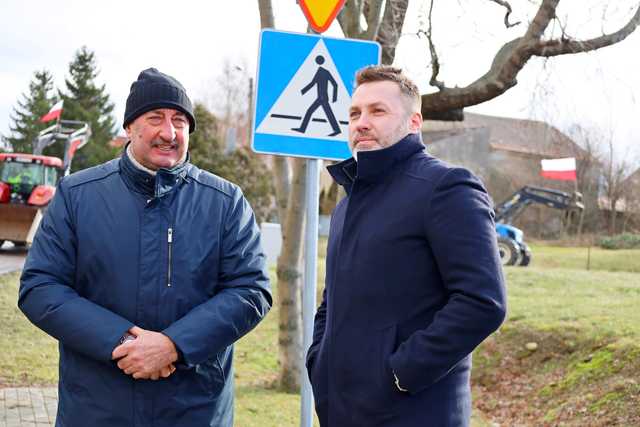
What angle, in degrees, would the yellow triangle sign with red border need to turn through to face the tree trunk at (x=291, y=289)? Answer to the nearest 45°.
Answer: approximately 180°

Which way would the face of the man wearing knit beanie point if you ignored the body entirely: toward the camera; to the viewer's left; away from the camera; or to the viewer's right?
toward the camera

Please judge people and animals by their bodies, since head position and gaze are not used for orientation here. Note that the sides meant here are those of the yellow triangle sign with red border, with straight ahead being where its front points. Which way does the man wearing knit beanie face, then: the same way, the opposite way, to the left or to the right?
the same way

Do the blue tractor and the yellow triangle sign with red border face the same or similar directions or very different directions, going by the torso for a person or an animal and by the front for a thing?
same or similar directions

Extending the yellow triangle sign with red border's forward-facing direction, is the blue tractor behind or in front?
behind

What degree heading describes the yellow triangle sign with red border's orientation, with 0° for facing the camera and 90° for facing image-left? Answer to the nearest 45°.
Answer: approximately 0°

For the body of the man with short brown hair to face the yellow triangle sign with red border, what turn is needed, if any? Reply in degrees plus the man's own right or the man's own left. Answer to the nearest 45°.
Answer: approximately 135° to the man's own right

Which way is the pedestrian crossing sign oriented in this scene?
toward the camera

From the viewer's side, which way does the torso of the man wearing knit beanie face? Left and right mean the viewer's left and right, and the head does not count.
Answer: facing the viewer

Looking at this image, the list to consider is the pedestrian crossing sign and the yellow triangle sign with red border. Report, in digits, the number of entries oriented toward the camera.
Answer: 2

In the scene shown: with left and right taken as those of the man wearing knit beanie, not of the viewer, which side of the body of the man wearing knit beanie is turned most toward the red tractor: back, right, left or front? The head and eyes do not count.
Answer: back

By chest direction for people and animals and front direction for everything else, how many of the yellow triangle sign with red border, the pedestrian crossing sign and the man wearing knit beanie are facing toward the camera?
3

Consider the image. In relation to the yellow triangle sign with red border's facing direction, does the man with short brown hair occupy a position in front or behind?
in front
